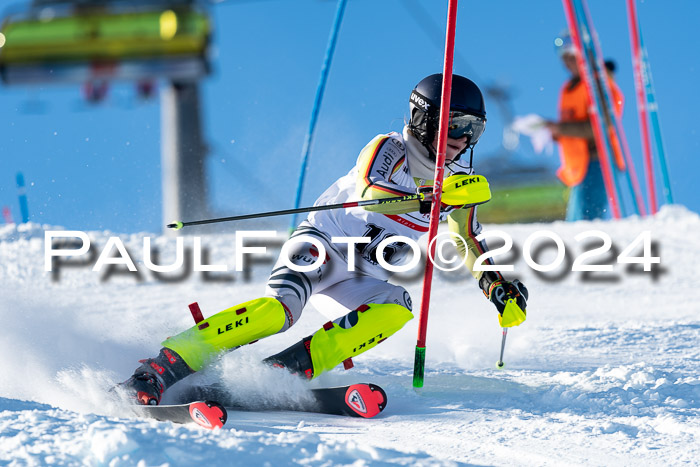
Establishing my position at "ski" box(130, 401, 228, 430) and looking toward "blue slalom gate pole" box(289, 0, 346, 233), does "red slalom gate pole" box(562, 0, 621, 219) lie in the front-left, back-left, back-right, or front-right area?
front-right

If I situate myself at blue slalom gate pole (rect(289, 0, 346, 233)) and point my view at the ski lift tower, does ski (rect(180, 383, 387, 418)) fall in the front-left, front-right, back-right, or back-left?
back-left

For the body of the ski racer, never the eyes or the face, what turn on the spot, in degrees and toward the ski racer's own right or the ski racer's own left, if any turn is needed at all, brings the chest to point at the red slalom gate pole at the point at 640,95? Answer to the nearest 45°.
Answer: approximately 90° to the ski racer's own left

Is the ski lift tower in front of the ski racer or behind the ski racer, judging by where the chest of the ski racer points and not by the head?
behind

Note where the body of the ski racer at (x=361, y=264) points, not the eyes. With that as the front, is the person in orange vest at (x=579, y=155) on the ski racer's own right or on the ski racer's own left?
on the ski racer's own left

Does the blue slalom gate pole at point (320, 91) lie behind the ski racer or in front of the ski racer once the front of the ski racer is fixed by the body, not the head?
behind

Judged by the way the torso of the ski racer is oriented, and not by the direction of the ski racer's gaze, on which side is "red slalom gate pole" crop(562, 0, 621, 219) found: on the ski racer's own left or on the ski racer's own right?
on the ski racer's own left

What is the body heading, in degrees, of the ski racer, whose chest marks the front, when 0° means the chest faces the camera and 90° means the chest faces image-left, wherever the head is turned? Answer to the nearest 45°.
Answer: approximately 315°

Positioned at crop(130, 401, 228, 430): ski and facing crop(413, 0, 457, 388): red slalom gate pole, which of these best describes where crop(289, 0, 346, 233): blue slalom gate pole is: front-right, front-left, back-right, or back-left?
front-left

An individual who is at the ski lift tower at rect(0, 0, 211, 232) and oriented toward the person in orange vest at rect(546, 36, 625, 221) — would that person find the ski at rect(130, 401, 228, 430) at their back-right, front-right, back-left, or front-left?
front-right

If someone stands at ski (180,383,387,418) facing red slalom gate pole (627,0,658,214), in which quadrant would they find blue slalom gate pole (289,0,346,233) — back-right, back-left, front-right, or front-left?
front-left
